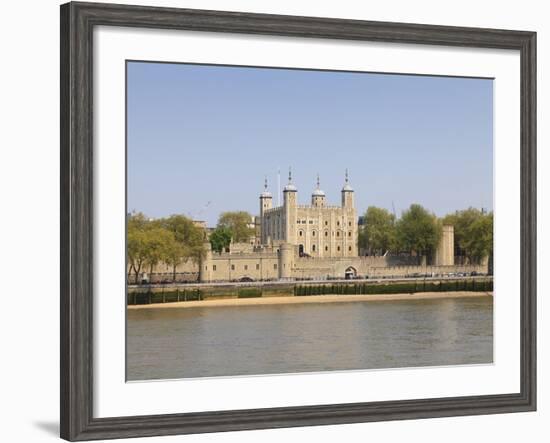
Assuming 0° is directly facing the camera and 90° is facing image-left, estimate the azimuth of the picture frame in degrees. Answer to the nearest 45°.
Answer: approximately 315°
